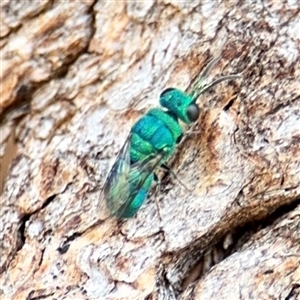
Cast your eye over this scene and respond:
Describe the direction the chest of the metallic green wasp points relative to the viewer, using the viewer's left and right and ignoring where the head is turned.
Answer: facing away from the viewer and to the right of the viewer
